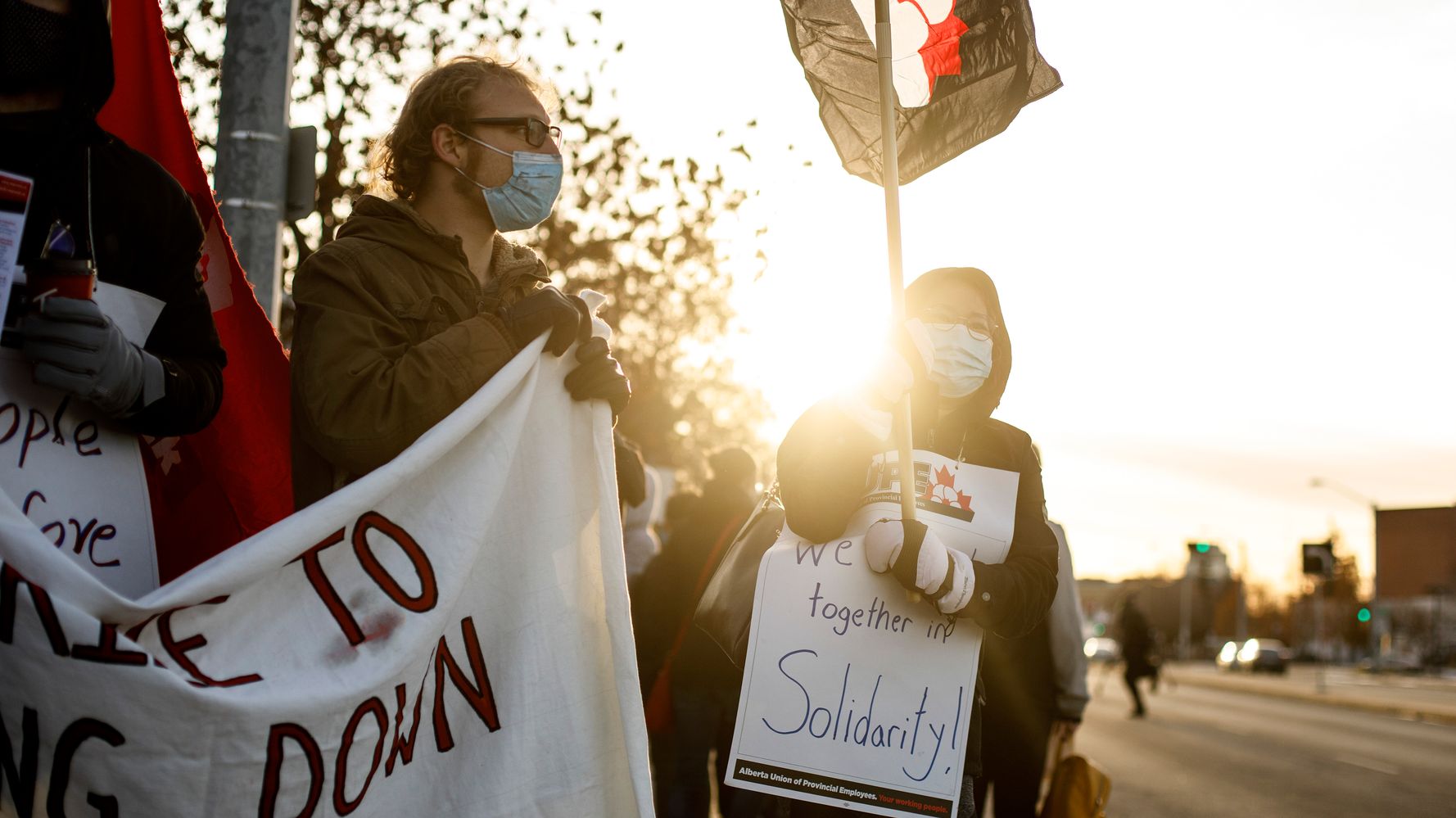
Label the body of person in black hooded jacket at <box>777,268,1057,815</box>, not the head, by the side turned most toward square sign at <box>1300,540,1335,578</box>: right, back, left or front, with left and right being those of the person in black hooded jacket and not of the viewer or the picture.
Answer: back

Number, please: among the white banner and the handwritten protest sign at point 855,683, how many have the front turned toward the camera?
2

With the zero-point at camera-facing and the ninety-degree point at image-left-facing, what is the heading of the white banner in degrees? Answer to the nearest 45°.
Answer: approximately 0°

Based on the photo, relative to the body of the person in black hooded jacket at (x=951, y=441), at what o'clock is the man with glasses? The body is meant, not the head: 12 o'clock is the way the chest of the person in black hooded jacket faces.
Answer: The man with glasses is roughly at 2 o'clock from the person in black hooded jacket.

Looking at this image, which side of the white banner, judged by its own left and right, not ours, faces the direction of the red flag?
back

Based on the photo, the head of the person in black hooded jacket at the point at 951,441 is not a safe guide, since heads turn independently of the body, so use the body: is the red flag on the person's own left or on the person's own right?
on the person's own right

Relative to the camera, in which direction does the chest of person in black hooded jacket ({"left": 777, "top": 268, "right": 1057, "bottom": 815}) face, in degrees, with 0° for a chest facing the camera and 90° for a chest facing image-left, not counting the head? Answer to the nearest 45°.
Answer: approximately 0°
